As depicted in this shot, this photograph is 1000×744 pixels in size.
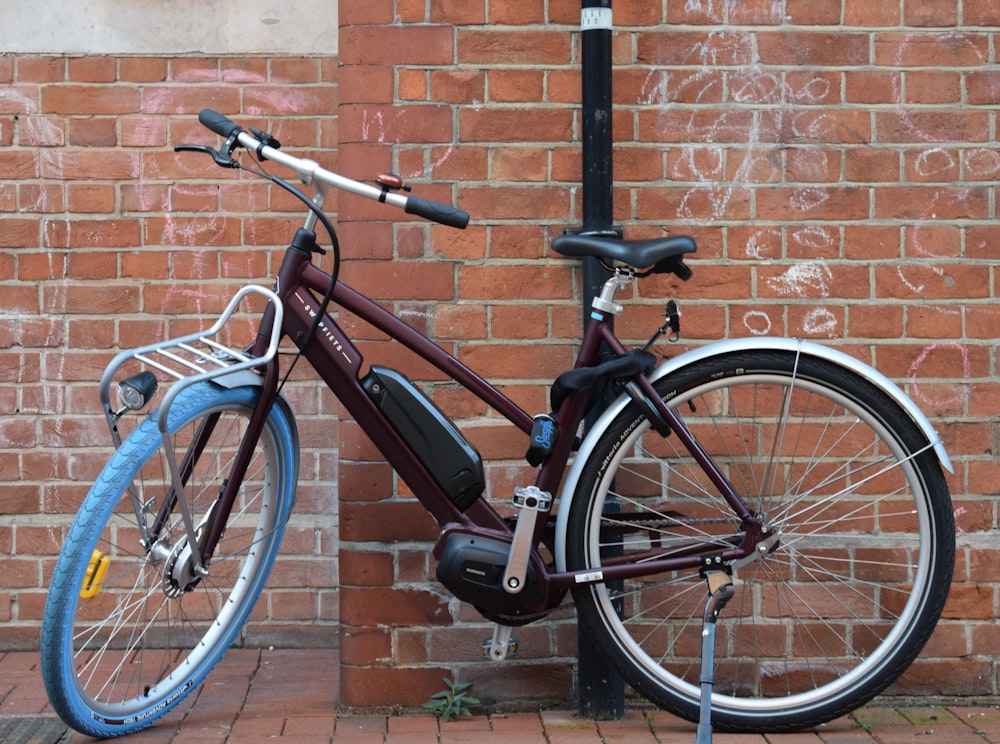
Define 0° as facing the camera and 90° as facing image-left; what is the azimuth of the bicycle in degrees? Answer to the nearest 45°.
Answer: approximately 90°
